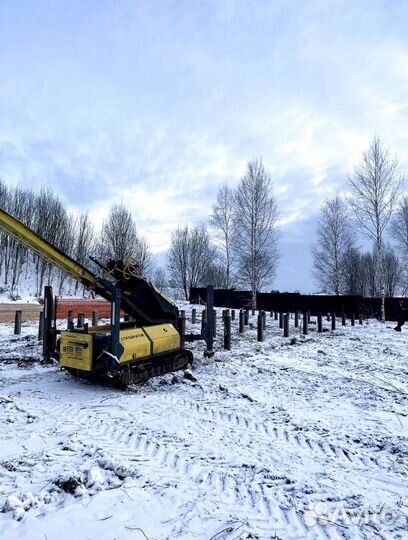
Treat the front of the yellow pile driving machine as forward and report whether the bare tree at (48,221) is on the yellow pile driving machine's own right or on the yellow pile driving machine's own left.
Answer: on the yellow pile driving machine's own left
